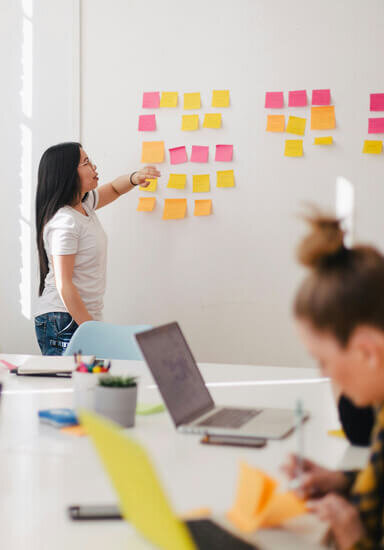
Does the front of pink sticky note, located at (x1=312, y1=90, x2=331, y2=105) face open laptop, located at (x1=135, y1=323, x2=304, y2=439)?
yes

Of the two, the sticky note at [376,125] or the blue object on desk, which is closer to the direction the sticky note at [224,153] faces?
the blue object on desk

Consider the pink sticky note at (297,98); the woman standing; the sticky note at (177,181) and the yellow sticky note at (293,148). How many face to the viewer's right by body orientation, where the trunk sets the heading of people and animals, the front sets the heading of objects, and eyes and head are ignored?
1

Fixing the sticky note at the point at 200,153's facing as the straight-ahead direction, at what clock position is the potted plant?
The potted plant is roughly at 12 o'clock from the sticky note.

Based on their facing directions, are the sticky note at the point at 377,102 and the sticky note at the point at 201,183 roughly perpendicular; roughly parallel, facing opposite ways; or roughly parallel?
roughly parallel

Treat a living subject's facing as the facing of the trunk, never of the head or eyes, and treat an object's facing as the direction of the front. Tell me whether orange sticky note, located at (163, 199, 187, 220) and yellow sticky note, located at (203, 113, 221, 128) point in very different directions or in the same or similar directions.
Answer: same or similar directions

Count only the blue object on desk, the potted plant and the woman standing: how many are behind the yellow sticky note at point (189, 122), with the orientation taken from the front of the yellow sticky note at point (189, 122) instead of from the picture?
0

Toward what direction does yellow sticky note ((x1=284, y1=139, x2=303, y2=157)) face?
toward the camera

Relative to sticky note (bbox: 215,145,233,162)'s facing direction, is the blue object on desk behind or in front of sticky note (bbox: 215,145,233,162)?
in front

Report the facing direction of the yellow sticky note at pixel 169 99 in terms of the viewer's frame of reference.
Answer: facing the viewer

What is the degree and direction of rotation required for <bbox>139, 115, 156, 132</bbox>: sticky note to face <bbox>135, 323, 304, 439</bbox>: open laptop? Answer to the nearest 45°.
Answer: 0° — it already faces it

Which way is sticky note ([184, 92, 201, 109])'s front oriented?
toward the camera

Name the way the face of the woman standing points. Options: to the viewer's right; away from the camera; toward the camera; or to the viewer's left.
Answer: to the viewer's right

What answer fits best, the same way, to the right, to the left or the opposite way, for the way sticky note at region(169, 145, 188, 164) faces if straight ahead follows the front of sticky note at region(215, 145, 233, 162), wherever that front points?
the same way

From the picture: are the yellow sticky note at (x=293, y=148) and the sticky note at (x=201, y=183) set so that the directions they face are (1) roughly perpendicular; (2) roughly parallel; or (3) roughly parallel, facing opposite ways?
roughly parallel
